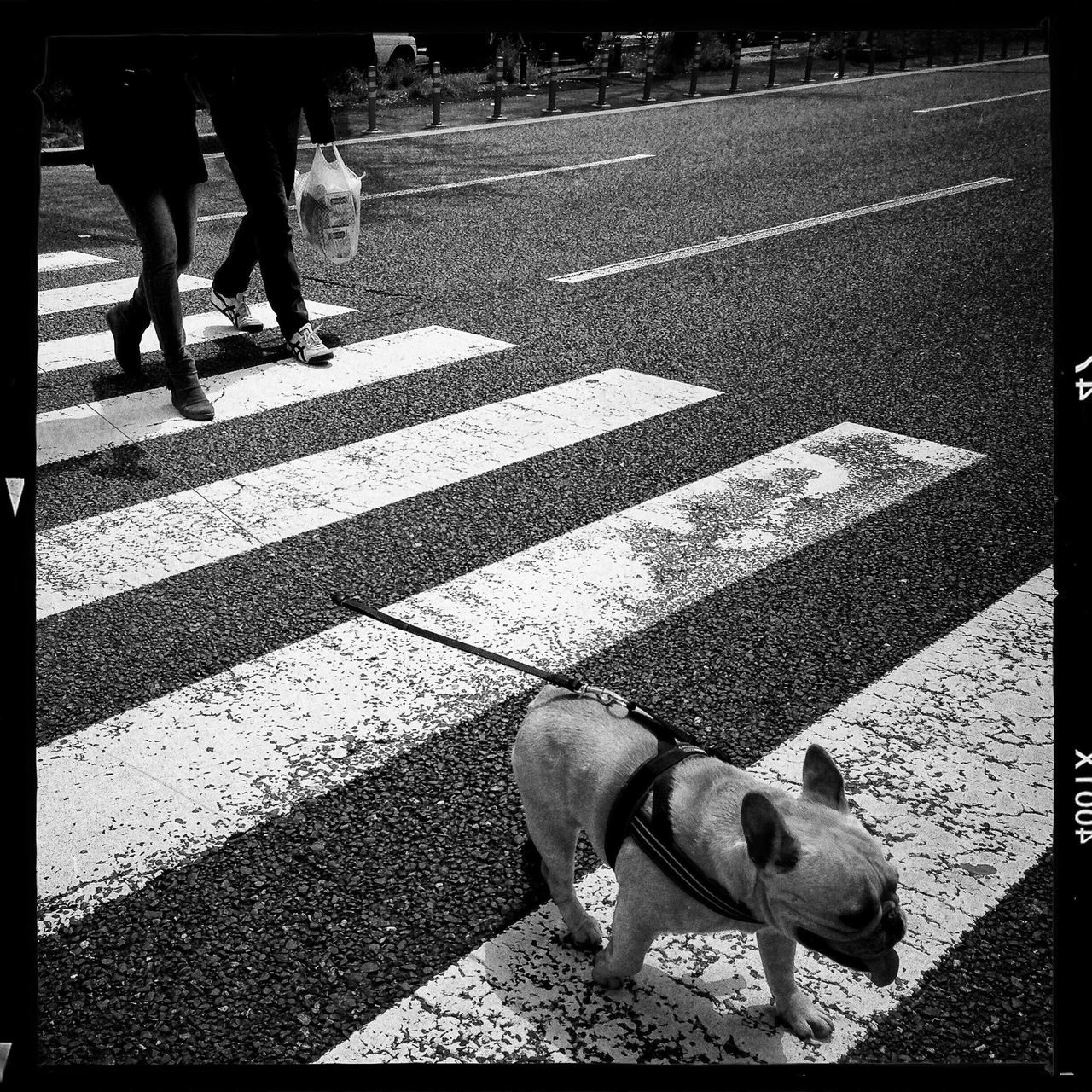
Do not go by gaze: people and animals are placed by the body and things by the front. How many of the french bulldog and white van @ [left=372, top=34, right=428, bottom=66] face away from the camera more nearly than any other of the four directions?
0

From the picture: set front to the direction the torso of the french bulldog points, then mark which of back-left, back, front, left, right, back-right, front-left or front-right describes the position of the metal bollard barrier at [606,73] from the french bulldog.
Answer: back-left

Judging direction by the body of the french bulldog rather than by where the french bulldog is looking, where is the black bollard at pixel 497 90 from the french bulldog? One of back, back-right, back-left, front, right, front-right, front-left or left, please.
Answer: back-left

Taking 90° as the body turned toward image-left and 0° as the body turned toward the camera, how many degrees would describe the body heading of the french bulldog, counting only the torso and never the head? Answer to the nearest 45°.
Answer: approximately 315°

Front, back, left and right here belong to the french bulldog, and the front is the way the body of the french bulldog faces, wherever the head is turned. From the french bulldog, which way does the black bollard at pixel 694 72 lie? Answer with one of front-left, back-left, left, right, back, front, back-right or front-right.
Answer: back-left

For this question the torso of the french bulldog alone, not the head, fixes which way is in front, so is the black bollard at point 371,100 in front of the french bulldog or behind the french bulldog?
behind
